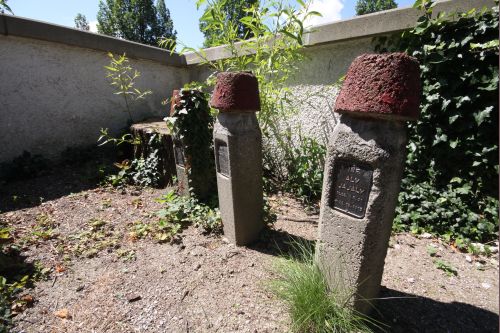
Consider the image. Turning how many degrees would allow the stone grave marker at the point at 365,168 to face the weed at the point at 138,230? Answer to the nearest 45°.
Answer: approximately 45° to its right

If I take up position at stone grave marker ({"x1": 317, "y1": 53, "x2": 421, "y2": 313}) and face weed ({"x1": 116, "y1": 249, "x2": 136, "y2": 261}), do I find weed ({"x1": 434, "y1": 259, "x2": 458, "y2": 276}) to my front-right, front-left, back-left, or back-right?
back-right

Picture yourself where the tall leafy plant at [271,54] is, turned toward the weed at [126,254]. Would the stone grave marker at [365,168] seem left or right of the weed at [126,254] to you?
left

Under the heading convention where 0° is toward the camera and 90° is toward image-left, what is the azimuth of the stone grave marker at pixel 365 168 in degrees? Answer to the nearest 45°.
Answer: approximately 45°

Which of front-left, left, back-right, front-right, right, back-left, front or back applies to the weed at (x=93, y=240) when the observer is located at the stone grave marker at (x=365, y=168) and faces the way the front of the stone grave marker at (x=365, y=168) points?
front-right

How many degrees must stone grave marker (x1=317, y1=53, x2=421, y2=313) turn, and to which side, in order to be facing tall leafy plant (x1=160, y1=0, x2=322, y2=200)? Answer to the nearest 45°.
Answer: approximately 90° to its right

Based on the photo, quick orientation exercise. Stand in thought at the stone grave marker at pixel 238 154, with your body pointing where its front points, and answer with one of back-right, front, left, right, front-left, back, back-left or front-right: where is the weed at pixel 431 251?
back-left

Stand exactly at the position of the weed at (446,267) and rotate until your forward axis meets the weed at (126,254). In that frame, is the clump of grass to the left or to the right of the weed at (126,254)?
left

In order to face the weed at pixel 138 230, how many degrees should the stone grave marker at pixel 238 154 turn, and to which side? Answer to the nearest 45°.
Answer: approximately 45° to its right

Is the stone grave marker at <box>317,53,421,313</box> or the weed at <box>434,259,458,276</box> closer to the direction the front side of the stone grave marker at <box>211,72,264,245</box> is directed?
the stone grave marker

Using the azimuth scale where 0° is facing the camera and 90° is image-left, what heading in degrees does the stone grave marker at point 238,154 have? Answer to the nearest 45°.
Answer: approximately 45°

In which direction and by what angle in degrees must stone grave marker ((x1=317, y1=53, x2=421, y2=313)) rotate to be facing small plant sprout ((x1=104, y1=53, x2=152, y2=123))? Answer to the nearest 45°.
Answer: approximately 90° to its right

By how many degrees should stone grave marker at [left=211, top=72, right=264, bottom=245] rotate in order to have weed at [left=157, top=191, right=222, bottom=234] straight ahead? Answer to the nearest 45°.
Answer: approximately 90° to its right
